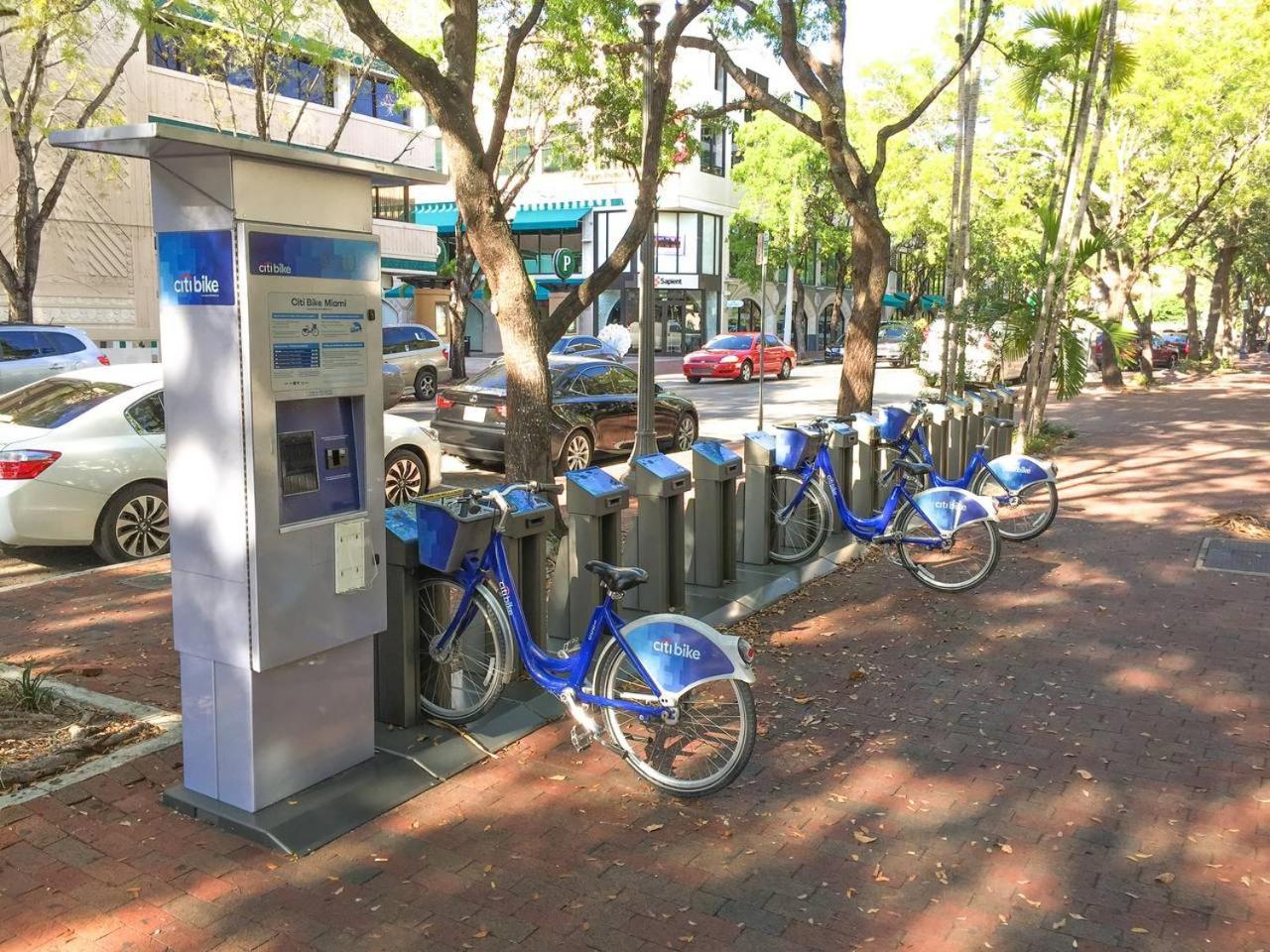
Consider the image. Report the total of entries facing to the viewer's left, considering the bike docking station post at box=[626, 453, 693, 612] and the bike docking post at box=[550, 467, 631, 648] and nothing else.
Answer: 0

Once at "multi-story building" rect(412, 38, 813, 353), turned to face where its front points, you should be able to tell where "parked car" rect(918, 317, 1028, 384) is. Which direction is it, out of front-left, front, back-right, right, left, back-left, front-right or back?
front

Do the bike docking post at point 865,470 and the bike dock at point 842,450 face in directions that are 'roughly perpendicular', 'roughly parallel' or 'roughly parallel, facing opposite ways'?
roughly parallel

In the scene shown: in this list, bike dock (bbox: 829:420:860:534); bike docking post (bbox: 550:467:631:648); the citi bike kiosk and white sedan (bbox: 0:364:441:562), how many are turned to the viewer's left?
0

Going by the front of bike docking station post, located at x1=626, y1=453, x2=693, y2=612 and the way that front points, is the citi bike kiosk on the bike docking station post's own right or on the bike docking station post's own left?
on the bike docking station post's own right

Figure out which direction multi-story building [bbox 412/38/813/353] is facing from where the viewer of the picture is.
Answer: facing the viewer

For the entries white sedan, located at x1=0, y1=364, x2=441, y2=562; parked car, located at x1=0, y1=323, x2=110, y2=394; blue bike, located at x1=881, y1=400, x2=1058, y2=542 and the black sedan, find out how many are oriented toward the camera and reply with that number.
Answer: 0

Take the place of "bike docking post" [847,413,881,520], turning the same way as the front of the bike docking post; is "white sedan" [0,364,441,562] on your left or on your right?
on your right

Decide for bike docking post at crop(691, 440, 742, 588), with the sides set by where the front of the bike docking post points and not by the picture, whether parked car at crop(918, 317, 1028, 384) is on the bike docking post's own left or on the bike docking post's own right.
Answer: on the bike docking post's own left

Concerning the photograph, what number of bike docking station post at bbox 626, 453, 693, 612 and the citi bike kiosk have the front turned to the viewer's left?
0

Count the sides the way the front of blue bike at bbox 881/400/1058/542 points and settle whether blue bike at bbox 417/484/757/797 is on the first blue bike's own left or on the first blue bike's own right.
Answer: on the first blue bike's own left

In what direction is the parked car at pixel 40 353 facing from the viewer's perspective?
to the viewer's left

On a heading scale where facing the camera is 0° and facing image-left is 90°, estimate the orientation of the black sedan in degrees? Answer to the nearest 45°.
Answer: approximately 225°
